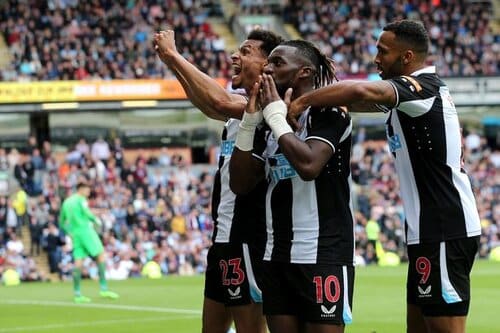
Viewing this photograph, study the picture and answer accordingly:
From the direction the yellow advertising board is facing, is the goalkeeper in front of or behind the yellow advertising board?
in front

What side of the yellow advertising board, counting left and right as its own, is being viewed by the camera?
front
